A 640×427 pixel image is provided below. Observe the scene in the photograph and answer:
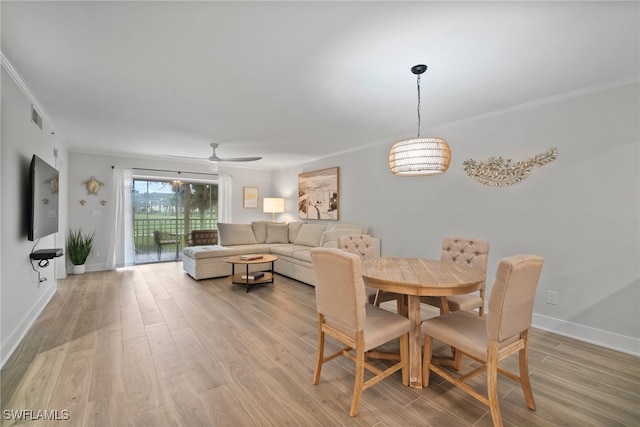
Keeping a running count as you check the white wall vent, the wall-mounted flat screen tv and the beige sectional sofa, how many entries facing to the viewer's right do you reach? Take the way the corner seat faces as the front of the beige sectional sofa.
2

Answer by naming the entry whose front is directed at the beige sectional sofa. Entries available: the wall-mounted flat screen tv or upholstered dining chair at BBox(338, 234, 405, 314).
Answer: the wall-mounted flat screen tv

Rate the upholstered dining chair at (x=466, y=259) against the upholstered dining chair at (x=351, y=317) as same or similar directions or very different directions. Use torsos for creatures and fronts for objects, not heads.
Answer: very different directions

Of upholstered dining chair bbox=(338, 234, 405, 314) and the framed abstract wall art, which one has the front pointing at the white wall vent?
the framed abstract wall art

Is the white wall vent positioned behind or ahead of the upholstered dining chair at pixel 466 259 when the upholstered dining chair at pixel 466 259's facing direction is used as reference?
ahead

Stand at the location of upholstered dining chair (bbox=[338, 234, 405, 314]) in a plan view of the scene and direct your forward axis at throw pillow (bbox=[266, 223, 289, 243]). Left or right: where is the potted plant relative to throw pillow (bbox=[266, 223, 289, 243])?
left

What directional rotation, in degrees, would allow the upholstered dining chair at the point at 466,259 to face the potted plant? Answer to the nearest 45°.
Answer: approximately 45° to its right

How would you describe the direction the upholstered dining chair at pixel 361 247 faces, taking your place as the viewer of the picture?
facing the viewer and to the right of the viewer

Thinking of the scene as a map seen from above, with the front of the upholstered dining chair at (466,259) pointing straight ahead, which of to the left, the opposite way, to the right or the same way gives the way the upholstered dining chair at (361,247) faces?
to the left

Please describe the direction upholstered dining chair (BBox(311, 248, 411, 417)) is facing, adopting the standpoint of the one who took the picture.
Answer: facing away from the viewer and to the right of the viewer

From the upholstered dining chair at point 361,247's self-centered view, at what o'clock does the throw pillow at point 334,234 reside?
The throw pillow is roughly at 7 o'clock from the upholstered dining chair.

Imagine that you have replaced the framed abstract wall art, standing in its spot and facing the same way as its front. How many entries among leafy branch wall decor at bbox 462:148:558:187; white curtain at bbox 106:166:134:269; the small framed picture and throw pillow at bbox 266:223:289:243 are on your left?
1

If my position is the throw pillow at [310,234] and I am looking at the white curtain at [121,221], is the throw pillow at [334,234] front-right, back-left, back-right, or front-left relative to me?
back-left

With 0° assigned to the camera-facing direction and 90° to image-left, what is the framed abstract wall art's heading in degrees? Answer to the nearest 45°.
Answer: approximately 45°
